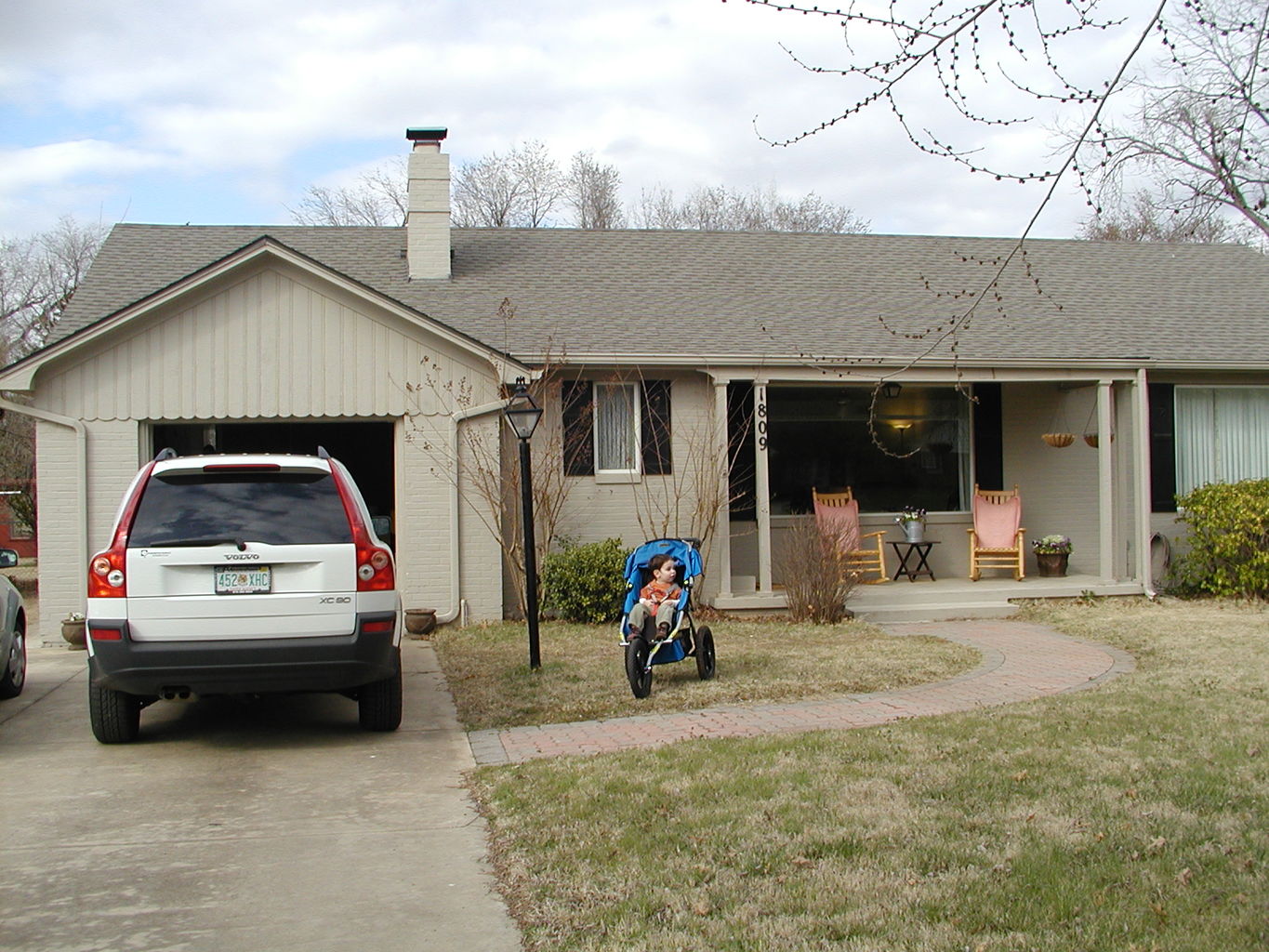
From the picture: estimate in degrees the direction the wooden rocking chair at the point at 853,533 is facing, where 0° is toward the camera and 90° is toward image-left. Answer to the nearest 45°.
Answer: approximately 315°

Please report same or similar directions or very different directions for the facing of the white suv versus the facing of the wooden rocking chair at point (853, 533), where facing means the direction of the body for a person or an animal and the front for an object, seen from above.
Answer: very different directions

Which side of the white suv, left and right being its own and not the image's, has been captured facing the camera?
back

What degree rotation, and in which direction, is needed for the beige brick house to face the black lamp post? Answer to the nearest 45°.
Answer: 0° — it already faces it

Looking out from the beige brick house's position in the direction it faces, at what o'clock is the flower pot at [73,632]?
The flower pot is roughly at 2 o'clock from the beige brick house.

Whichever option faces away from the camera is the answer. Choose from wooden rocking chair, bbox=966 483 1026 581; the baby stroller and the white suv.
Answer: the white suv

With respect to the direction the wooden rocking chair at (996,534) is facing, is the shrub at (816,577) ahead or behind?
ahead

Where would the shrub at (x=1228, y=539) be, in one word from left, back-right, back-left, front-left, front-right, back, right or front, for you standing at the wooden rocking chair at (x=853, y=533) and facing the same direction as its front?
front-left

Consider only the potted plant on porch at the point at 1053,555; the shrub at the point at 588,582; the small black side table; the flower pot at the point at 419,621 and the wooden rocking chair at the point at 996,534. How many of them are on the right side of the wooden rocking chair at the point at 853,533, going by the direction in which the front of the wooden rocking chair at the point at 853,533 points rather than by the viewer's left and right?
2

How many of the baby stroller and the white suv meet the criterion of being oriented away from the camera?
1

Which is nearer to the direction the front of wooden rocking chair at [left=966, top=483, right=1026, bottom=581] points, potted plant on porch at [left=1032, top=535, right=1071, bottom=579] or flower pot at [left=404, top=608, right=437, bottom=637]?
the flower pot
